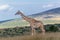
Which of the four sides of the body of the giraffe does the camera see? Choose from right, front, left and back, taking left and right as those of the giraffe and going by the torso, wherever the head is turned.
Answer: left
